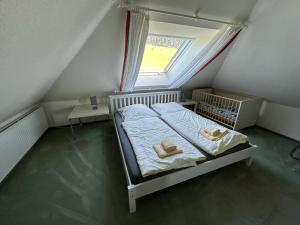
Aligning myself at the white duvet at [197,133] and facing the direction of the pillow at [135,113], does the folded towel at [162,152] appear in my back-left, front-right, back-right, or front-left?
front-left

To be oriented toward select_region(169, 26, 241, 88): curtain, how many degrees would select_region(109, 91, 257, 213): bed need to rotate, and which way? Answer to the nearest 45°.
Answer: approximately 135° to its left

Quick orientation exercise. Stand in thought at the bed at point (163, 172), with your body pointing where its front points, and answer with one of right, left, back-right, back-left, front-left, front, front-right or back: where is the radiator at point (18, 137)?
back-right

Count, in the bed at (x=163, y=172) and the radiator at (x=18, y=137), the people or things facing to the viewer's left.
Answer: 0

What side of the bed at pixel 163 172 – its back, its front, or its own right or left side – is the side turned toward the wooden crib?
left

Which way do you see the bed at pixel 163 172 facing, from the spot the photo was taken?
facing the viewer and to the right of the viewer

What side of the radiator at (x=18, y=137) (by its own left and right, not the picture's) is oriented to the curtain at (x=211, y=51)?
front

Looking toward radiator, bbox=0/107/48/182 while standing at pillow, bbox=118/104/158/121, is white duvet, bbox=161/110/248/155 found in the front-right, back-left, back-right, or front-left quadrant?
back-left

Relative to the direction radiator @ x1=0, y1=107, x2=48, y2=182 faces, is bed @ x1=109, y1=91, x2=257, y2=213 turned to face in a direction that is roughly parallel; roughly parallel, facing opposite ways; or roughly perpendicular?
roughly perpendicular

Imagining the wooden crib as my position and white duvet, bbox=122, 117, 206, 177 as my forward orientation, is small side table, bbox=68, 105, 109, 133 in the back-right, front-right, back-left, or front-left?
front-right

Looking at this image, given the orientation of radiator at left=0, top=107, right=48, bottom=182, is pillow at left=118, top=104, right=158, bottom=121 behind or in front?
in front

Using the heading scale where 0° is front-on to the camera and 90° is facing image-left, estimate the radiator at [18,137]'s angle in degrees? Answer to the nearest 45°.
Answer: approximately 315°

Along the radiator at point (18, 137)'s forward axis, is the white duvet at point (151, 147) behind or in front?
in front

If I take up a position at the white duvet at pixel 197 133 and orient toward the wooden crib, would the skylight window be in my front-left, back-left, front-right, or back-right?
front-left
